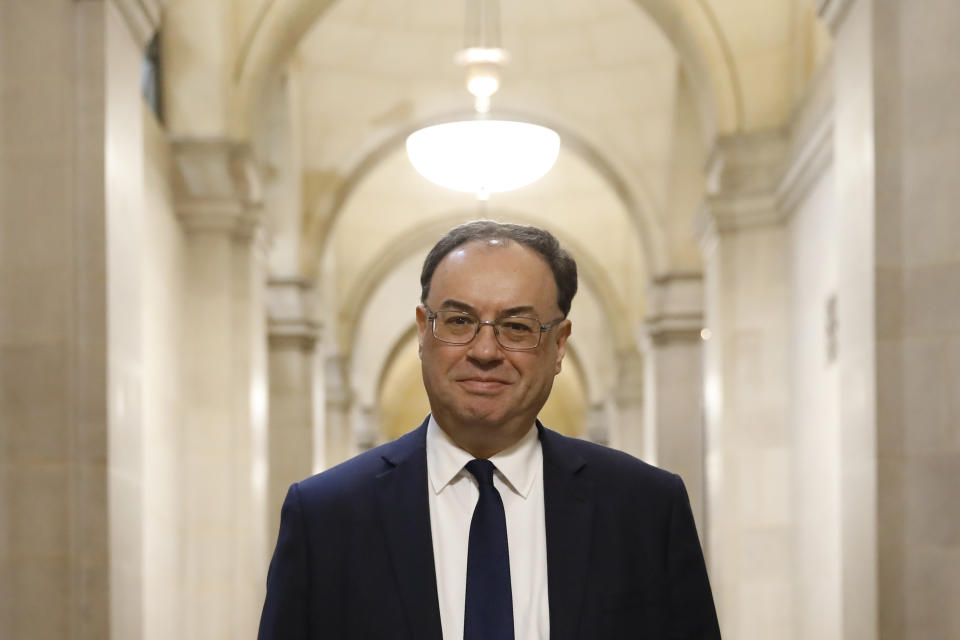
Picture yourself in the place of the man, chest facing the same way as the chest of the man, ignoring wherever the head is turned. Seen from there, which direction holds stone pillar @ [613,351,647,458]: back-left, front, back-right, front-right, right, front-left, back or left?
back

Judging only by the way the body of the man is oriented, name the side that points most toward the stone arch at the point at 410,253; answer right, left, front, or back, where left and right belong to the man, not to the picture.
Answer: back

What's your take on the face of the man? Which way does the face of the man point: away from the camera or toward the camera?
toward the camera

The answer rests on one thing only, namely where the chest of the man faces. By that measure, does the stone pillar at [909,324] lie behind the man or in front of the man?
behind

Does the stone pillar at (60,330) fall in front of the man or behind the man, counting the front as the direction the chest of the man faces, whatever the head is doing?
behind

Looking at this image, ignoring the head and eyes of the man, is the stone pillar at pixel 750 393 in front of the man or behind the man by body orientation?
behind

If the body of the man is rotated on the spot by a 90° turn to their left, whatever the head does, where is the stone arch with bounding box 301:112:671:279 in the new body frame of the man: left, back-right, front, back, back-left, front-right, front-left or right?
left

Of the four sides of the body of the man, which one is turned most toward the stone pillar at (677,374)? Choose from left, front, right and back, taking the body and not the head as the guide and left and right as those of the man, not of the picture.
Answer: back

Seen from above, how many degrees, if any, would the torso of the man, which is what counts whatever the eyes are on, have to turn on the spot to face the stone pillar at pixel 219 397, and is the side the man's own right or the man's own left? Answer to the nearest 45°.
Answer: approximately 180°

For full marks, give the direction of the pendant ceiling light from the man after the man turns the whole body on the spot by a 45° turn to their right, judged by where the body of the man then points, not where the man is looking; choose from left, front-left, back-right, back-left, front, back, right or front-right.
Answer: back-right

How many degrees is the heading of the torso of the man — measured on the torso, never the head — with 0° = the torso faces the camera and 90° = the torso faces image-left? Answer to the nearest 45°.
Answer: approximately 0°

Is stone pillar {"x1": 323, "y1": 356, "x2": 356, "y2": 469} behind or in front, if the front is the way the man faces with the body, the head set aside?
behind
